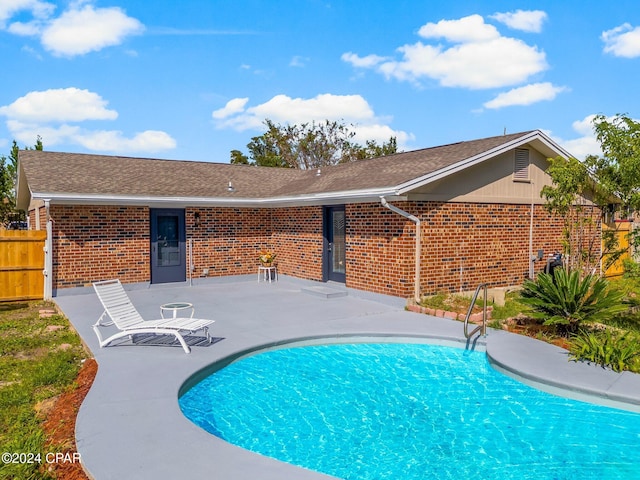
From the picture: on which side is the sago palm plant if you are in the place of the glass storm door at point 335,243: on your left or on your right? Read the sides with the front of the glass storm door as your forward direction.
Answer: on your left

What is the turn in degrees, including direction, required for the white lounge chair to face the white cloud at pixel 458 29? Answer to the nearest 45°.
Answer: approximately 90° to its left

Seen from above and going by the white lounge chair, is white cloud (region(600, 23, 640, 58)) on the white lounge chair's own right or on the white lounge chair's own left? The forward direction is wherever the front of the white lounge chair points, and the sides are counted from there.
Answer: on the white lounge chair's own left

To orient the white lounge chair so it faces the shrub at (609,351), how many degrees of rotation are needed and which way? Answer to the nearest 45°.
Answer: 0° — it already faces it

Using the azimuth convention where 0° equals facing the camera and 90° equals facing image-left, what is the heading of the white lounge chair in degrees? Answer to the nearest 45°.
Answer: approximately 315°

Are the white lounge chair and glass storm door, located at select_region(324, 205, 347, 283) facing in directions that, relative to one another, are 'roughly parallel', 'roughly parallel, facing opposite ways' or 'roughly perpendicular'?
roughly perpendicular

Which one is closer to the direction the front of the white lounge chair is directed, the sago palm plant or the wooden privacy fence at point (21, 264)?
the sago palm plant

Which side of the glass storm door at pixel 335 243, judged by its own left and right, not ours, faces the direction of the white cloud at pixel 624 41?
back
